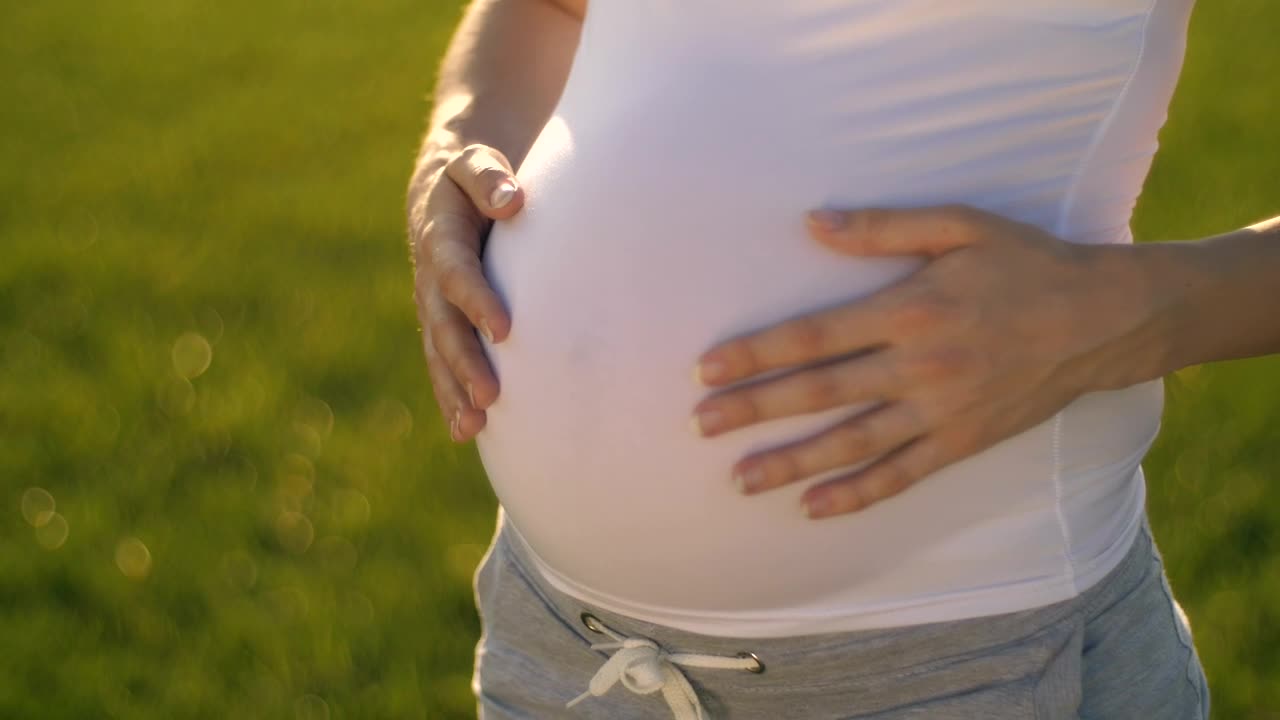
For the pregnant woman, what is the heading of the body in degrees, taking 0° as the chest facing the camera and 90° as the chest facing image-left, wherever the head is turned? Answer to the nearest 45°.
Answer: approximately 45°
